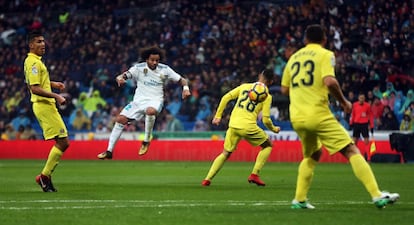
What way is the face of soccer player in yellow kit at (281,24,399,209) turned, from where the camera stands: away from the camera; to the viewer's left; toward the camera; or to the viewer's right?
away from the camera

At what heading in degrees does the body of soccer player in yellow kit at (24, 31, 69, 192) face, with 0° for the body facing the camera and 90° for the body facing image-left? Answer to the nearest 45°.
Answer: approximately 270°

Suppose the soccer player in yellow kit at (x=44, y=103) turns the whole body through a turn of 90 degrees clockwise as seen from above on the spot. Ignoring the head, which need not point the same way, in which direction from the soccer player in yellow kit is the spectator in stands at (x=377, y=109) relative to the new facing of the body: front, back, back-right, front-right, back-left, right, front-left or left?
back-left

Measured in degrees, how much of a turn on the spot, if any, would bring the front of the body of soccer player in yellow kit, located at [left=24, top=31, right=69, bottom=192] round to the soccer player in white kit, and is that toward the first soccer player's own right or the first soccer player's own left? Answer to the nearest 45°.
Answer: approximately 45° to the first soccer player's own left

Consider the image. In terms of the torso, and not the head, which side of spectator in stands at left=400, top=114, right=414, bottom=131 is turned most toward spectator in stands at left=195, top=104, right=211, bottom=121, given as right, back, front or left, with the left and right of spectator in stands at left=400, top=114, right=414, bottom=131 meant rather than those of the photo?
right

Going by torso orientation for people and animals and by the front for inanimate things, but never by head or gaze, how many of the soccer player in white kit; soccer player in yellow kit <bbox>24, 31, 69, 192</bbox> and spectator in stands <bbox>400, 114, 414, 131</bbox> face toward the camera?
2

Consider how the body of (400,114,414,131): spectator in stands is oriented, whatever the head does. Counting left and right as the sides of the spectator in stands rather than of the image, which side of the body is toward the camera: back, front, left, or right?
front

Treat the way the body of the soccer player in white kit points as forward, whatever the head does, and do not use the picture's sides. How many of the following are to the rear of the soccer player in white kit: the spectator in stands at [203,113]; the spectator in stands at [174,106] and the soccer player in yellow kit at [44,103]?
2

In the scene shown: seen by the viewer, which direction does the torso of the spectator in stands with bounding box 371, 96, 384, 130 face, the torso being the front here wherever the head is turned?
toward the camera
